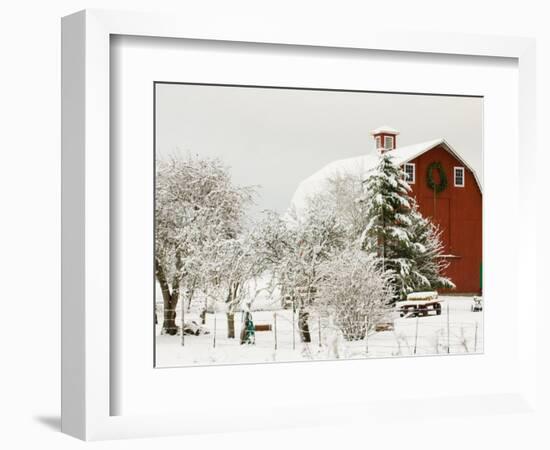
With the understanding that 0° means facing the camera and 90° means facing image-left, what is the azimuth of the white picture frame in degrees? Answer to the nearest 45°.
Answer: approximately 315°
